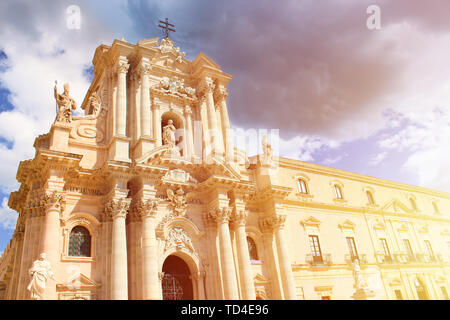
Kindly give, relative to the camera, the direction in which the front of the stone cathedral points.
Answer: facing the viewer and to the right of the viewer

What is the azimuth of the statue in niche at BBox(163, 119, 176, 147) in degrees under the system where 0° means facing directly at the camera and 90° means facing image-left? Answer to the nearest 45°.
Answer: approximately 315°
